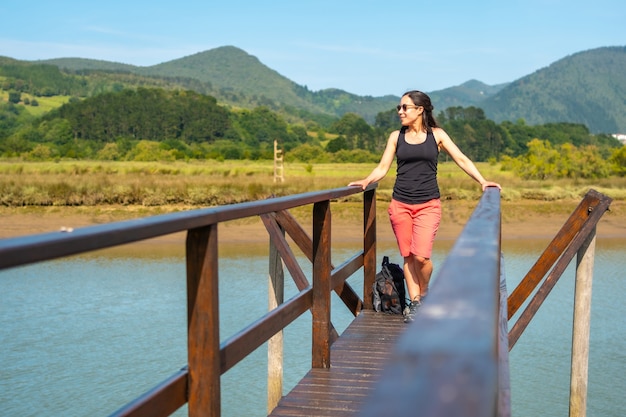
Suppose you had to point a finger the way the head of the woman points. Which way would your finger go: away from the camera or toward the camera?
toward the camera

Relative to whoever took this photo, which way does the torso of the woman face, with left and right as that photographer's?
facing the viewer
